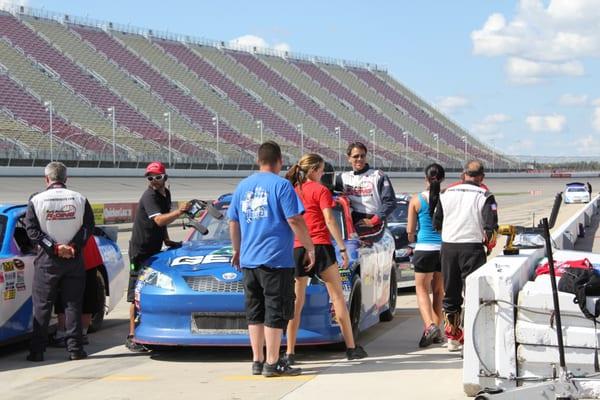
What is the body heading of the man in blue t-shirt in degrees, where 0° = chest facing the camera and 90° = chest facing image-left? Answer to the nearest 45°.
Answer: approximately 225°

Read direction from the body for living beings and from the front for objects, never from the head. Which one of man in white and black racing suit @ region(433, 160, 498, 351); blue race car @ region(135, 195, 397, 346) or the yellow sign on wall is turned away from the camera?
the man in white and black racing suit

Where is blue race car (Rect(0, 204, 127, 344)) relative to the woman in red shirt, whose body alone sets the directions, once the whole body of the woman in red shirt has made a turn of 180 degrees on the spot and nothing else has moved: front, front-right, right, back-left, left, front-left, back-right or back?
front-right

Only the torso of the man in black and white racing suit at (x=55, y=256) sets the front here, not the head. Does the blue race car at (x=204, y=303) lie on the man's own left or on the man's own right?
on the man's own right

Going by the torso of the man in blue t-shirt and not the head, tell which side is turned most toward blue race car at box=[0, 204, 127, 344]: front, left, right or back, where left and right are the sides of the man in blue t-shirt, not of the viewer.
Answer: left

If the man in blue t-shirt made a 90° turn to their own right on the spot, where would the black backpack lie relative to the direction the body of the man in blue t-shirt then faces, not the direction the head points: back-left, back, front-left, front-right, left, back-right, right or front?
front

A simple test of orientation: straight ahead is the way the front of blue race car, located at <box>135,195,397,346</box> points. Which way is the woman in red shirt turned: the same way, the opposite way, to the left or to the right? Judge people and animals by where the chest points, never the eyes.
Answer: the opposite way

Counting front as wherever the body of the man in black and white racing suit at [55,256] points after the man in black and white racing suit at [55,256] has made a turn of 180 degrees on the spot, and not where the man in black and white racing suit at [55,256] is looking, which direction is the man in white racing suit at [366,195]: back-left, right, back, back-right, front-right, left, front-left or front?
left

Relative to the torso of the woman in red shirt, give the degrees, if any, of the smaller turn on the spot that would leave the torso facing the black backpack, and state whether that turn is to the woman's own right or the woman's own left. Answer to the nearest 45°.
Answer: approximately 90° to the woman's own right

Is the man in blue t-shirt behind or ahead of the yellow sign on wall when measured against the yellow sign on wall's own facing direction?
ahead

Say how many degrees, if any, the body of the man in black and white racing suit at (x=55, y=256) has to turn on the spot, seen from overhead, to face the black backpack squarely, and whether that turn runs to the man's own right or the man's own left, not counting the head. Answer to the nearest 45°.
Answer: approximately 135° to the man's own right

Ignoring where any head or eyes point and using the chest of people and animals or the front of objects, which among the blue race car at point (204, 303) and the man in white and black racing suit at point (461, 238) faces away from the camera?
the man in white and black racing suit

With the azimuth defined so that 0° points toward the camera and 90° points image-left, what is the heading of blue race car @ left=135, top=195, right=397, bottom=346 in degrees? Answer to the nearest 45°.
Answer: approximately 45°

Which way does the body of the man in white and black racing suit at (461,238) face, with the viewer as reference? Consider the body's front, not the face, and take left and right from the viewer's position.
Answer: facing away from the viewer

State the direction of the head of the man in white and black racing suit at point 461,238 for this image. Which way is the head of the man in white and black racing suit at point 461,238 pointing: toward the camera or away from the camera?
away from the camera

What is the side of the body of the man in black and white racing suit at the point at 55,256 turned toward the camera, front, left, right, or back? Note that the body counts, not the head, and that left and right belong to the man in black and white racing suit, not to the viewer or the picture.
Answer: back

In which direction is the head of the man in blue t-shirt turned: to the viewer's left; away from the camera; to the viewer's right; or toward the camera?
away from the camera

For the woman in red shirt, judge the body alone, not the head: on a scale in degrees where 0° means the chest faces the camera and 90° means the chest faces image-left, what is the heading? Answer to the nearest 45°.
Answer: approximately 225°
